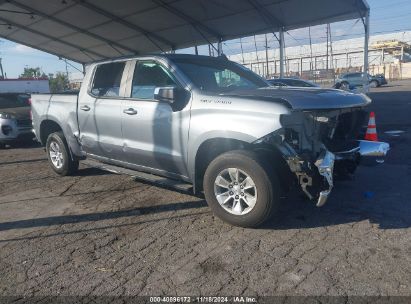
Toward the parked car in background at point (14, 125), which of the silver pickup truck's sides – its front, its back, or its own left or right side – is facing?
back

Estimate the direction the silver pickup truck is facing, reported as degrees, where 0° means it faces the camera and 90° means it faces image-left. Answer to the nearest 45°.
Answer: approximately 315°

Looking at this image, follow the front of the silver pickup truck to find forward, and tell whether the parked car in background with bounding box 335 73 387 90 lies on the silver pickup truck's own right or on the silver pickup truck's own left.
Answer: on the silver pickup truck's own left
